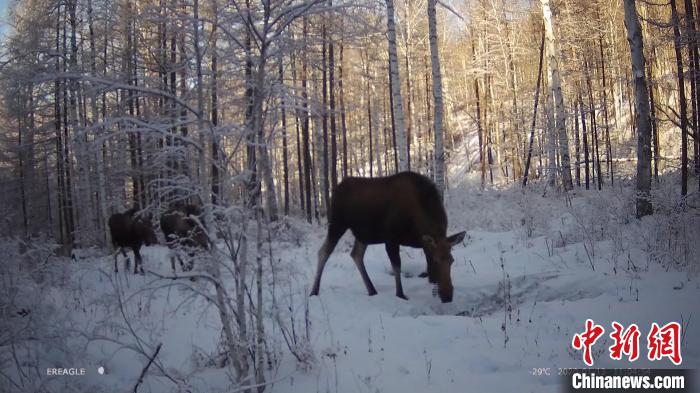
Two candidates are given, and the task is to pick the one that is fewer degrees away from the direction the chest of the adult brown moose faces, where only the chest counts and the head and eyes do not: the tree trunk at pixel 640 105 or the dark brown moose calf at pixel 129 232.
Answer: the tree trunk

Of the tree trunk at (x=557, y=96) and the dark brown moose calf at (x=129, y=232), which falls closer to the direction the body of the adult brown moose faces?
the tree trunk

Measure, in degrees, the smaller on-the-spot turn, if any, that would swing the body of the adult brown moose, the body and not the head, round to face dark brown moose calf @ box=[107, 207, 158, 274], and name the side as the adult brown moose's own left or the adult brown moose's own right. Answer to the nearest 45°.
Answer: approximately 135° to the adult brown moose's own left

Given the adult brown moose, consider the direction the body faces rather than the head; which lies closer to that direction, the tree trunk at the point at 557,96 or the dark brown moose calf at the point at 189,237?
the tree trunk

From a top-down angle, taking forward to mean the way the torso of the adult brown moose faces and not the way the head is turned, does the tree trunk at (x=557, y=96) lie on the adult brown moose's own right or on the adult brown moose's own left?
on the adult brown moose's own left

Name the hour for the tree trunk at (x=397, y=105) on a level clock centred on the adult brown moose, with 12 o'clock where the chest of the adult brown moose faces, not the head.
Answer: The tree trunk is roughly at 9 o'clock from the adult brown moose.

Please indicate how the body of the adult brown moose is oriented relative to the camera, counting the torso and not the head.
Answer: to the viewer's right

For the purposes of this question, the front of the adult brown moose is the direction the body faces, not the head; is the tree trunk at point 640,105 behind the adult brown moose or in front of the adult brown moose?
in front
